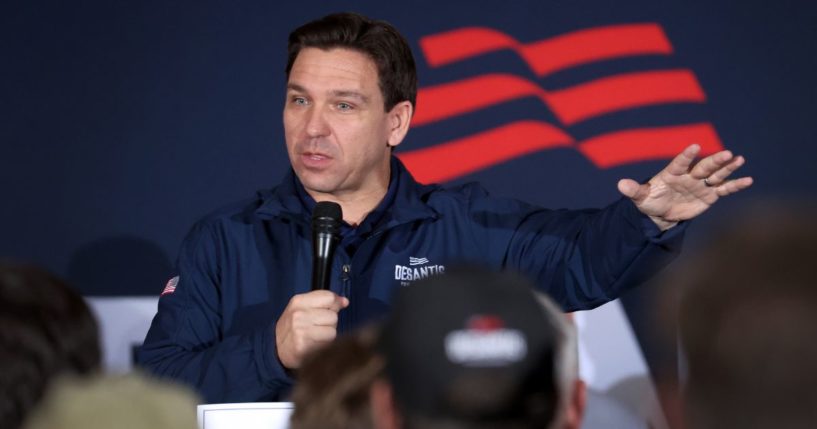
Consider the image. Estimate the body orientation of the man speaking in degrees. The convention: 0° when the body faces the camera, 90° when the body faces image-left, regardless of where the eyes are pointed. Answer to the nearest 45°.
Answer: approximately 0°

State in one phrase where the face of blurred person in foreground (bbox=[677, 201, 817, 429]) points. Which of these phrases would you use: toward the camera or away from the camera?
away from the camera

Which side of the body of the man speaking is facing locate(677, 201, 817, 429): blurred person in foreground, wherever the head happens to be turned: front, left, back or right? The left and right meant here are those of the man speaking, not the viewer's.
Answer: front

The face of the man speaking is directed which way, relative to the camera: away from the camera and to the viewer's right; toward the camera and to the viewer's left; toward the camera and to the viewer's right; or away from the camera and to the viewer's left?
toward the camera and to the viewer's left
